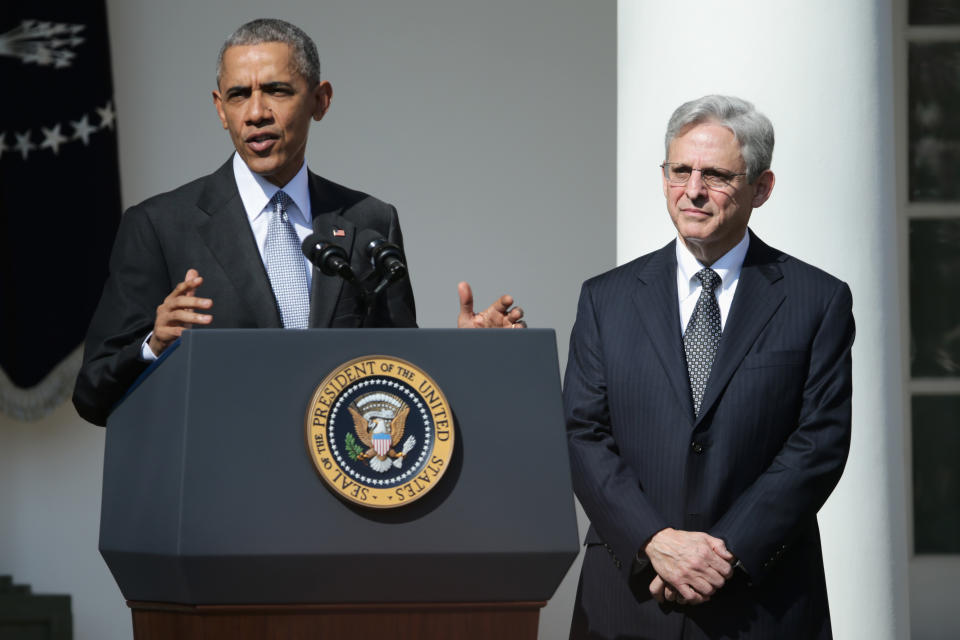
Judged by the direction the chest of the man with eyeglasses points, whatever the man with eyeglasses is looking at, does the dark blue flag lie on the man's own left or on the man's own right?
on the man's own right

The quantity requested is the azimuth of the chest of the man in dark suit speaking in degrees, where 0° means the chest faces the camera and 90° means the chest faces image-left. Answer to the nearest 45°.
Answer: approximately 0°

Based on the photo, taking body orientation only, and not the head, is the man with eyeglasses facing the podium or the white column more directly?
the podium

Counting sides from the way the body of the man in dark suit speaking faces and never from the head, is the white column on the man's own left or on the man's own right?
on the man's own left

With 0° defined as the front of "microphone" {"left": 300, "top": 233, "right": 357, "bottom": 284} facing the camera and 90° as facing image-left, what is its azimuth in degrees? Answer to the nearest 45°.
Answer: approximately 135°

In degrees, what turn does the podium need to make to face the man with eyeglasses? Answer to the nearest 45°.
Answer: approximately 135° to its left

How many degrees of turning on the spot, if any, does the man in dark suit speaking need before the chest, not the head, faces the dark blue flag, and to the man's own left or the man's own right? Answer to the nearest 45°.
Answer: approximately 180°

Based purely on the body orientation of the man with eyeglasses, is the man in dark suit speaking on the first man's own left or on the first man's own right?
on the first man's own right

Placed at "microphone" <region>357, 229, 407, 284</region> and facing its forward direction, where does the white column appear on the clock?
The white column is roughly at 3 o'clock from the microphone.
